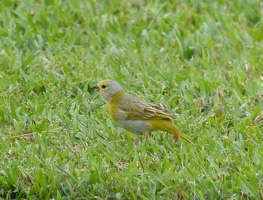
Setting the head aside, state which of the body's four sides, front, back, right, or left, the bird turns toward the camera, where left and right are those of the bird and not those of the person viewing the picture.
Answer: left
